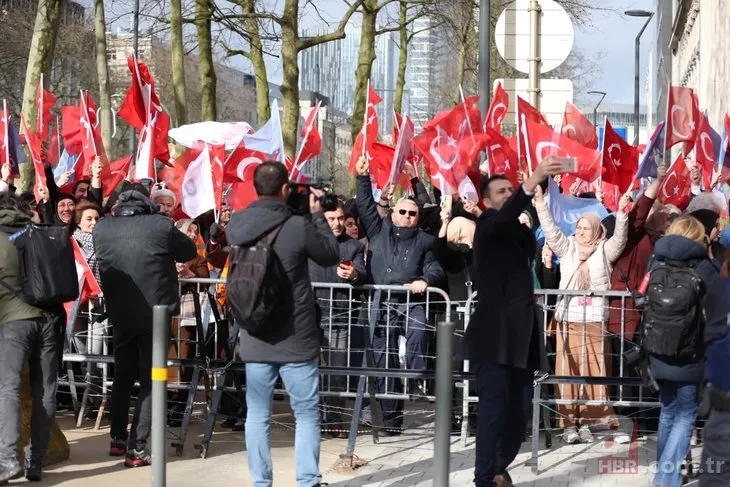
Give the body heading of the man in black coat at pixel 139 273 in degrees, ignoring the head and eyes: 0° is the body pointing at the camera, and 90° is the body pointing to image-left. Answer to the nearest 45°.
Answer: approximately 180°

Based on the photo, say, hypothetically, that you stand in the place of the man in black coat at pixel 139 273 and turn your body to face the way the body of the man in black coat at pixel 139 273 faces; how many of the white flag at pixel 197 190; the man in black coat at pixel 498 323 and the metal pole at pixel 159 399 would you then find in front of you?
1

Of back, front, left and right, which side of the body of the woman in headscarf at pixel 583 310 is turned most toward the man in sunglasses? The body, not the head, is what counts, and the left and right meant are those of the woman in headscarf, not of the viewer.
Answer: right

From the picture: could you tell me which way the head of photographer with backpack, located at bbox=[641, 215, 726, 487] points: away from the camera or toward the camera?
away from the camera

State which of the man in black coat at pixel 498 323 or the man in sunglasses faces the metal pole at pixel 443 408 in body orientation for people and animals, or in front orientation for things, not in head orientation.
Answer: the man in sunglasses

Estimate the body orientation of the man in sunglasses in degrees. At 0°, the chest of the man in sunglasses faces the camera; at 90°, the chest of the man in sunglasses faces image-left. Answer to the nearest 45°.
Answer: approximately 0°

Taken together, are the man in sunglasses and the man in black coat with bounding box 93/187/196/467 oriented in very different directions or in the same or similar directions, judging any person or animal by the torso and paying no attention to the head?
very different directions

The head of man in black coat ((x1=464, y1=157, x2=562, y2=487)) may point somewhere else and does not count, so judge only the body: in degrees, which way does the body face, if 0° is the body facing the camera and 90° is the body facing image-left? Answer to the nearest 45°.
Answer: approximately 270°

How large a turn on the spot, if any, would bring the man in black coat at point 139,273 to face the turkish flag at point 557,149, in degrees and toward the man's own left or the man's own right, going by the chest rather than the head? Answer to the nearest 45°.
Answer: approximately 45° to the man's own right

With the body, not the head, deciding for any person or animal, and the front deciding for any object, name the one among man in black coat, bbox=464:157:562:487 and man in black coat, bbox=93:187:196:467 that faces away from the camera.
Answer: man in black coat, bbox=93:187:196:467

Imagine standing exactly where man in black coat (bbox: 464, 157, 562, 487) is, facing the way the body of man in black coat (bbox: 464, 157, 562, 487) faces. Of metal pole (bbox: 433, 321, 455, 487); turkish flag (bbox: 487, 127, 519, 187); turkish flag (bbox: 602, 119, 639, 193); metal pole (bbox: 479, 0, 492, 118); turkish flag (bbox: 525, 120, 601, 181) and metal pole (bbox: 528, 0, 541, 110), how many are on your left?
5

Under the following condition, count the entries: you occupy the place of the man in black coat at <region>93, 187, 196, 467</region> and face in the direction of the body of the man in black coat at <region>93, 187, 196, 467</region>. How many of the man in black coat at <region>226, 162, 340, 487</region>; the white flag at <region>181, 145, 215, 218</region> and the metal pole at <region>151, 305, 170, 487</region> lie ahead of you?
1

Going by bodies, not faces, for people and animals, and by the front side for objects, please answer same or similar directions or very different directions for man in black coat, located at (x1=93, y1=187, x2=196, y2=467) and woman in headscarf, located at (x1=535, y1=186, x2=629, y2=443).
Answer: very different directions

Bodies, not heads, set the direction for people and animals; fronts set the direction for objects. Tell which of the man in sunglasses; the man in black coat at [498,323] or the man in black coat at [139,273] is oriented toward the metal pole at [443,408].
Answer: the man in sunglasses
